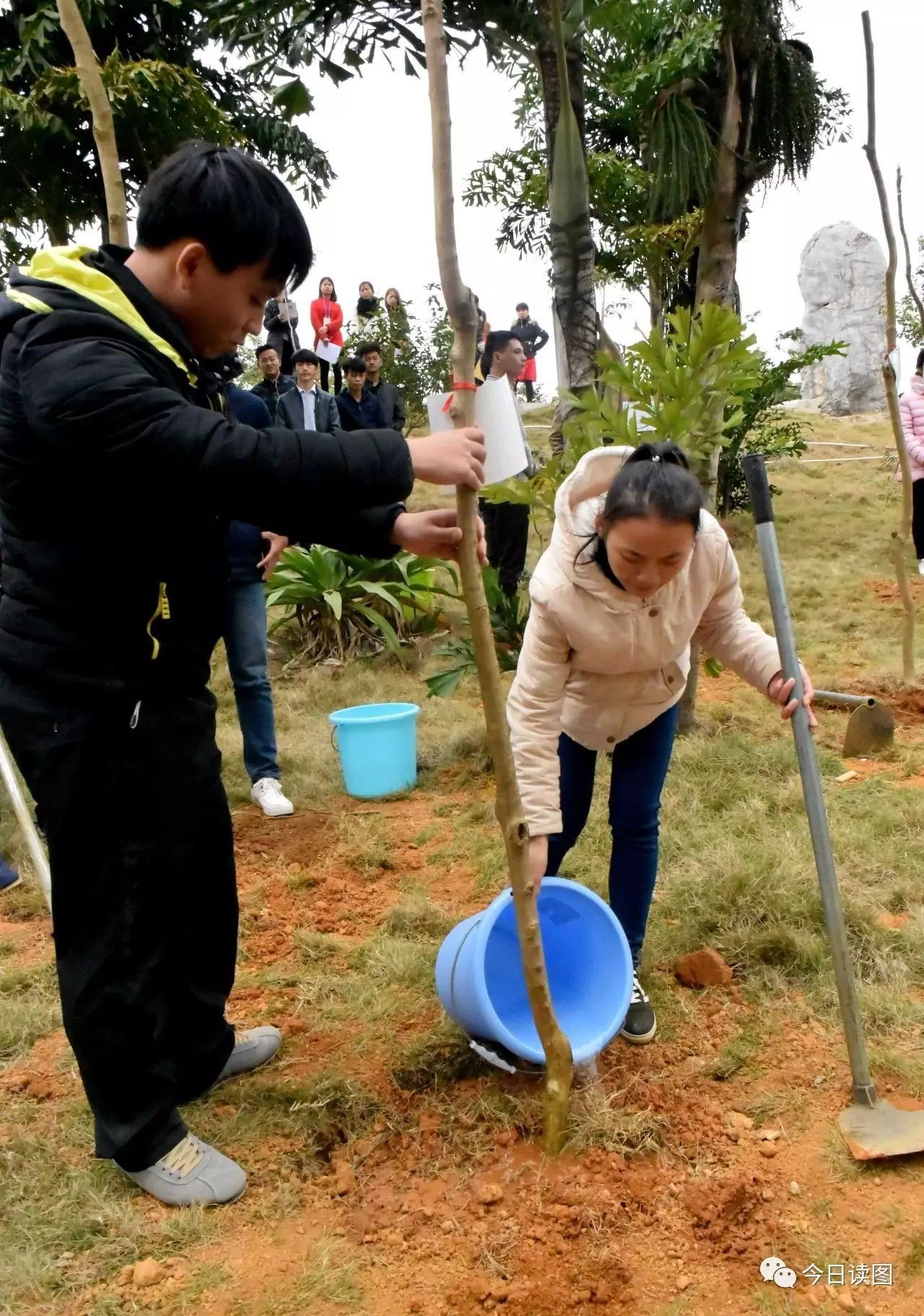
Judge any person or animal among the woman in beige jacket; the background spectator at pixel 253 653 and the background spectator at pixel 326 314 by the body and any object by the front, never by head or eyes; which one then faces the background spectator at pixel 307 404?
the background spectator at pixel 326 314

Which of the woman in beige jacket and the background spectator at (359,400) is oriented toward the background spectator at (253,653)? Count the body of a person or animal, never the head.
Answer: the background spectator at (359,400)

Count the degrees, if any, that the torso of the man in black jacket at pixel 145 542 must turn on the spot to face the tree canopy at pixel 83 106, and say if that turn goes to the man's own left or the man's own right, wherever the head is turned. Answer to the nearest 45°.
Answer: approximately 90° to the man's own left

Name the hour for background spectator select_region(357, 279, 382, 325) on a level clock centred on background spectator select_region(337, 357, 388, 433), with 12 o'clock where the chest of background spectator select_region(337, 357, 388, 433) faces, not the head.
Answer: background spectator select_region(357, 279, 382, 325) is roughly at 6 o'clock from background spectator select_region(337, 357, 388, 433).

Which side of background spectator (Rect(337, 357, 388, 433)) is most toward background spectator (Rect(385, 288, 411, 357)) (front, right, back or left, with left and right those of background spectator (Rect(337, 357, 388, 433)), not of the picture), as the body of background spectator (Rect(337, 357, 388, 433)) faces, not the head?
back

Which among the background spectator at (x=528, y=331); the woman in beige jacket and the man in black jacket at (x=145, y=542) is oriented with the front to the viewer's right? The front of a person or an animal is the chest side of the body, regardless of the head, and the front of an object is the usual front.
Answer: the man in black jacket

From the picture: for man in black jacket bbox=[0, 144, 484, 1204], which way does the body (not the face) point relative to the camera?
to the viewer's right
